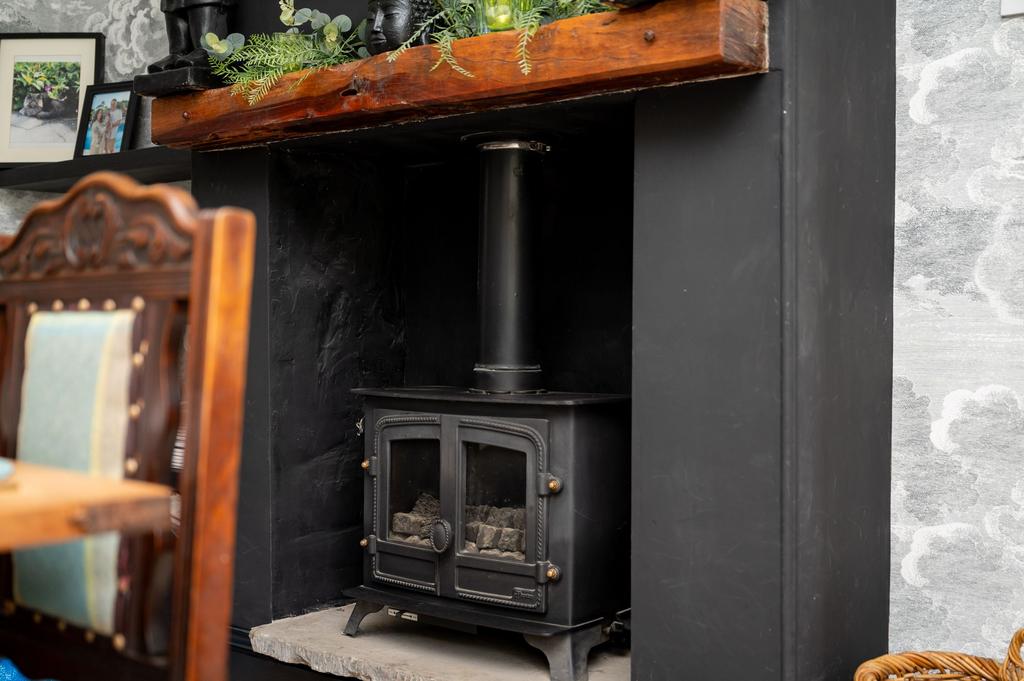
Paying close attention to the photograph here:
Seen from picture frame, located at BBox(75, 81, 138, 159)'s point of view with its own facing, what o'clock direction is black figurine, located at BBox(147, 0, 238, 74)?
The black figurine is roughly at 10 o'clock from the picture frame.

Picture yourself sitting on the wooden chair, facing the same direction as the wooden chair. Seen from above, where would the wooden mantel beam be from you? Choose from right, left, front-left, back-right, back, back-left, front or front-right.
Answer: back

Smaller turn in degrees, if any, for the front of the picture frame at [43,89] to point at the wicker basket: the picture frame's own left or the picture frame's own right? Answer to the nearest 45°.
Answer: approximately 45° to the picture frame's own left

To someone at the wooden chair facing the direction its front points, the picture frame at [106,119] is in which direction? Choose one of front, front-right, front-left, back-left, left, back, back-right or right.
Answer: back-right

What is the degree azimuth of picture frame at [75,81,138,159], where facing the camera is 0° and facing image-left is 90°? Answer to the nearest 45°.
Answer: approximately 45°

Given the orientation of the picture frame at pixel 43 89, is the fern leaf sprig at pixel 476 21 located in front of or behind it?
in front

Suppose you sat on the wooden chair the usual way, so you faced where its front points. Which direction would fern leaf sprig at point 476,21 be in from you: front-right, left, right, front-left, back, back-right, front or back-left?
back

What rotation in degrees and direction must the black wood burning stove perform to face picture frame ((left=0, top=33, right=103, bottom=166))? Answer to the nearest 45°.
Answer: approximately 90° to its right

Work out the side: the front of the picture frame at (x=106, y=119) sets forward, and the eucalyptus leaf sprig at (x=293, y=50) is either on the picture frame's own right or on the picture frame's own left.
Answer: on the picture frame's own left

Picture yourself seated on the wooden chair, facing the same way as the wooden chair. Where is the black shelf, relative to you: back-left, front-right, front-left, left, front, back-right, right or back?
back-right

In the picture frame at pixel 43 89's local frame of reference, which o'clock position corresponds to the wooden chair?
The wooden chair is roughly at 12 o'clock from the picture frame.

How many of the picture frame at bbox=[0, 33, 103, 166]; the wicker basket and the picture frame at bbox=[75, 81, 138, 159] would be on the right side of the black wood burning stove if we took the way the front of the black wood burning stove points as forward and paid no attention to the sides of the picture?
2
